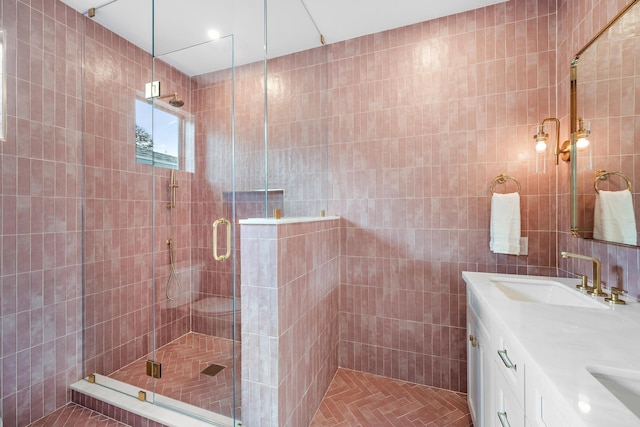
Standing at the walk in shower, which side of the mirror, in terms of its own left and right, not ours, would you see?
front

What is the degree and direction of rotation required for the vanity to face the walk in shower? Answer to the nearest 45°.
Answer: approximately 45° to its right

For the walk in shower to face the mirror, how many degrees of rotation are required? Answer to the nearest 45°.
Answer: approximately 90° to its left

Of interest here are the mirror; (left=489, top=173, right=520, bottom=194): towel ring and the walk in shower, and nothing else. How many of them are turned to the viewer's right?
0

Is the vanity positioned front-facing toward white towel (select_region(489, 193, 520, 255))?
no

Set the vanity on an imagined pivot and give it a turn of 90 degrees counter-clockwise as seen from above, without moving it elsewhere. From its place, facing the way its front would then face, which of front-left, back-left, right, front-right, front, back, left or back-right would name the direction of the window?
back-right

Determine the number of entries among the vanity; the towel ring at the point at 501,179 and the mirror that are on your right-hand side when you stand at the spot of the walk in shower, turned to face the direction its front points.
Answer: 0

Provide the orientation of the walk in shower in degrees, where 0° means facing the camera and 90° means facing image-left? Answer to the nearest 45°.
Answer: approximately 45°

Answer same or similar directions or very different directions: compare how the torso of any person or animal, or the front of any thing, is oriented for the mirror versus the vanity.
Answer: same or similar directions

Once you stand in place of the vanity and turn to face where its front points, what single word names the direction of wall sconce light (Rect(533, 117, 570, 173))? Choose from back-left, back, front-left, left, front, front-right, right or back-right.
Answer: back-right

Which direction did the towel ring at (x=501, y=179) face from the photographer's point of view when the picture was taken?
facing the viewer

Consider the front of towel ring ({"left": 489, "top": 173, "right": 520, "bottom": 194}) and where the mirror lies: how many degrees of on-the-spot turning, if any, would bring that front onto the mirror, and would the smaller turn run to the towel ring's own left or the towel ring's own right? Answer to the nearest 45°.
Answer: approximately 45° to the towel ring's own left

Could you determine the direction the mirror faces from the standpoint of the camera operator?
facing the viewer and to the left of the viewer

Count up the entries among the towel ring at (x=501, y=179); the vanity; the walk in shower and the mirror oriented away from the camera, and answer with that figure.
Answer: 0

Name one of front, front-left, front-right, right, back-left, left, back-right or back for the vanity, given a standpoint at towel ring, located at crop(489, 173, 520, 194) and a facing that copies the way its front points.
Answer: front
